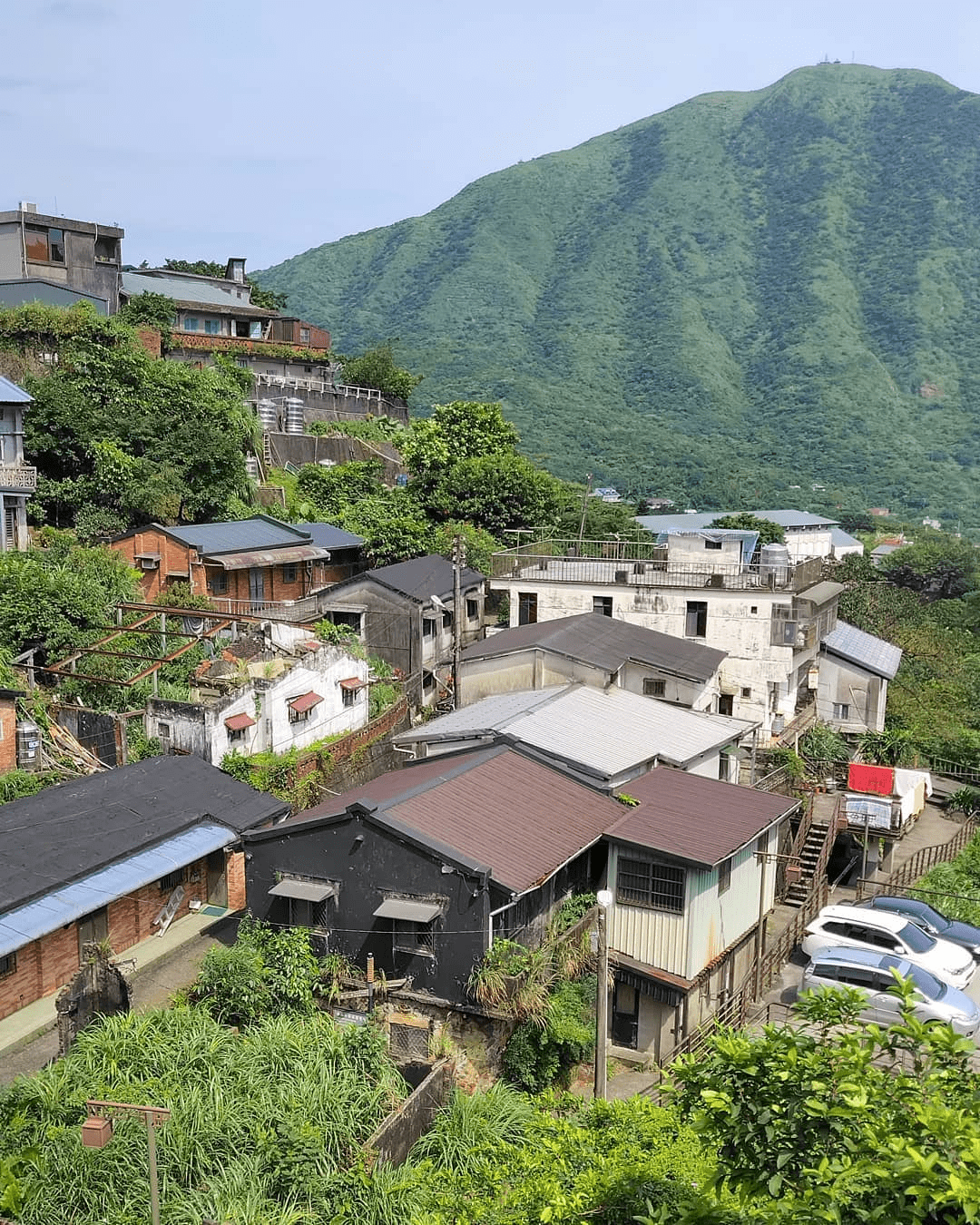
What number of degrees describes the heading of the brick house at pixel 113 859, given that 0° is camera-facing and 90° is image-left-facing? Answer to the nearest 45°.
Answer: approximately 315°

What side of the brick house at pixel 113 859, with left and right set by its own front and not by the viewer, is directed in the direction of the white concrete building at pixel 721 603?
left

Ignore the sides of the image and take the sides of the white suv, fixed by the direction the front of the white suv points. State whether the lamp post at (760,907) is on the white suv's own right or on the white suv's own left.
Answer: on the white suv's own right

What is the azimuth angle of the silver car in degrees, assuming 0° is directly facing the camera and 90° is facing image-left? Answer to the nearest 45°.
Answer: approximately 315°

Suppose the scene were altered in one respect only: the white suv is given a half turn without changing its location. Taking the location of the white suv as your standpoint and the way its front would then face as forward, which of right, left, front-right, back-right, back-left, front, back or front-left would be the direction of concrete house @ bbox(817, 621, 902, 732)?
front-right

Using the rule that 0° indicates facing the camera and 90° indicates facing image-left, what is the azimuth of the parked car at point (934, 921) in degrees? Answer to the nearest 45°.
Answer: approximately 315°

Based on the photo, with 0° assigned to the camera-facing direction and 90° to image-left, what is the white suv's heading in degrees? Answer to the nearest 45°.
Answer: approximately 315°

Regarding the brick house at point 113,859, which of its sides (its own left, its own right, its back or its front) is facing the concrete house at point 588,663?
left
